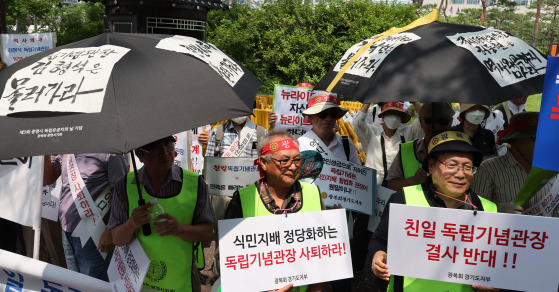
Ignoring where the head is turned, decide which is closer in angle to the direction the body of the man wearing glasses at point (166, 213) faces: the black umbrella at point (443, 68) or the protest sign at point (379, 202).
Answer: the black umbrella

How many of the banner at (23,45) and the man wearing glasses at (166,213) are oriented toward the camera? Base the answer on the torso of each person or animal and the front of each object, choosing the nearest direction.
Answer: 2

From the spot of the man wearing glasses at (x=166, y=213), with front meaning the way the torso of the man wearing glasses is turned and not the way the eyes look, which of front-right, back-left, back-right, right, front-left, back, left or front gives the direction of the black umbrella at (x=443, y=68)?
left

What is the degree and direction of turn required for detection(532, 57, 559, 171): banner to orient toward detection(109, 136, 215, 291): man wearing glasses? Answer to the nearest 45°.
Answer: approximately 90° to its right

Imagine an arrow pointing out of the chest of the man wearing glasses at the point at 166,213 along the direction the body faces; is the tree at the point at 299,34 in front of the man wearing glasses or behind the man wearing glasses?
behind

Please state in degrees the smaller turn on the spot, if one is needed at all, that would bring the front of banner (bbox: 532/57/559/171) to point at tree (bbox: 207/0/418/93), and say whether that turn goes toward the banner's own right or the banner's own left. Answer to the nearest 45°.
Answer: approximately 135° to the banner's own right

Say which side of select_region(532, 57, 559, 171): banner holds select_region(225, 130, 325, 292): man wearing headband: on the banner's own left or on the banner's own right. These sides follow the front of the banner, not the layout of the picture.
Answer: on the banner's own right

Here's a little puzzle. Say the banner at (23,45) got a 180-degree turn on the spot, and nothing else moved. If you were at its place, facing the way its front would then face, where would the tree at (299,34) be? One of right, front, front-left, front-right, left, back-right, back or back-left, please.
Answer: front-right

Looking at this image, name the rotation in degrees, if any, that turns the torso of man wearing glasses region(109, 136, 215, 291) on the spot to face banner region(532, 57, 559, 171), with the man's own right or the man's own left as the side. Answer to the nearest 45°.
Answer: approximately 45° to the man's own left

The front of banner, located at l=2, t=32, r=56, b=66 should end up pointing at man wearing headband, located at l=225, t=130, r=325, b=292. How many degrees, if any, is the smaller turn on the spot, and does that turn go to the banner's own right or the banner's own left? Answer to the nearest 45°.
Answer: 0° — it already faces them

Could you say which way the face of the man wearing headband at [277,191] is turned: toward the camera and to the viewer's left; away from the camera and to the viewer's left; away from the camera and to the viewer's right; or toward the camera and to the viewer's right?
toward the camera and to the viewer's right
